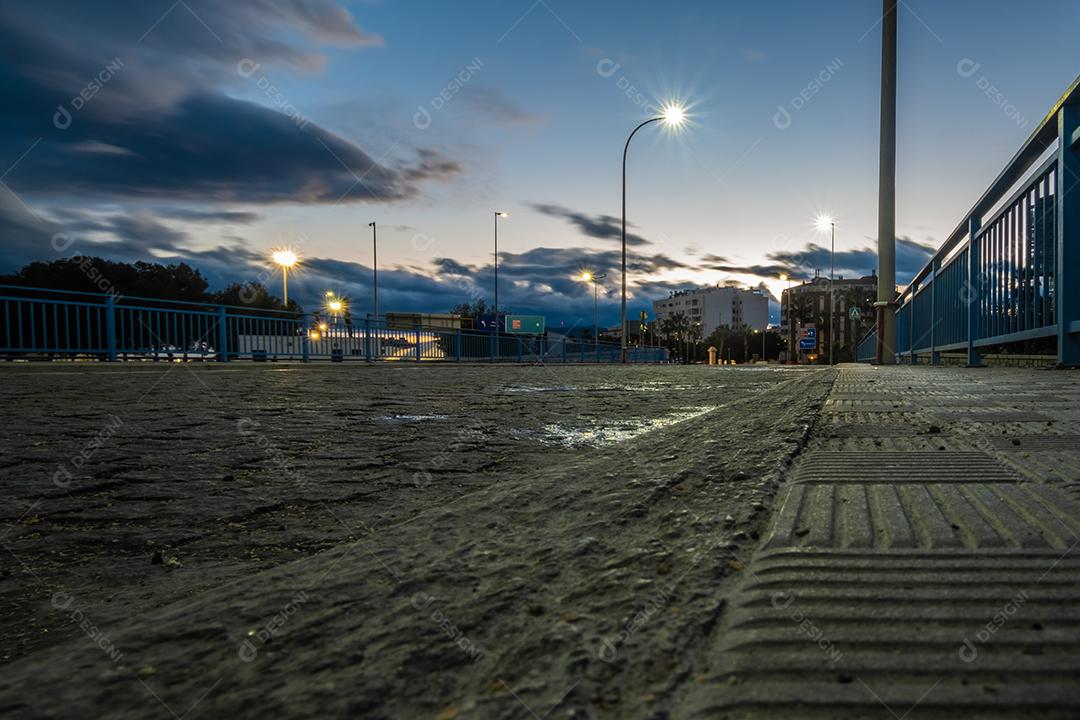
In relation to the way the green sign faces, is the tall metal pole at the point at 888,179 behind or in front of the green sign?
in front

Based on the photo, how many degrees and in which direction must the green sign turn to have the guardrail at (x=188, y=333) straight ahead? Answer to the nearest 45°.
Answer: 0° — it already faces it

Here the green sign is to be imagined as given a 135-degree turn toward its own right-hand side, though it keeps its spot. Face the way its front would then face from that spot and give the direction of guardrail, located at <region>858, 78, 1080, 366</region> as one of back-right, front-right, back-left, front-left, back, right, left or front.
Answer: back-left

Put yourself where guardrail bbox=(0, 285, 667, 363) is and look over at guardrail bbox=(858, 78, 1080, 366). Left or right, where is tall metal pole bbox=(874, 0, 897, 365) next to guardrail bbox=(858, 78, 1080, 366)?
left

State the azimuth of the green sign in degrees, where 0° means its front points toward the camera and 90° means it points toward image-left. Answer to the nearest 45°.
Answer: approximately 0°
